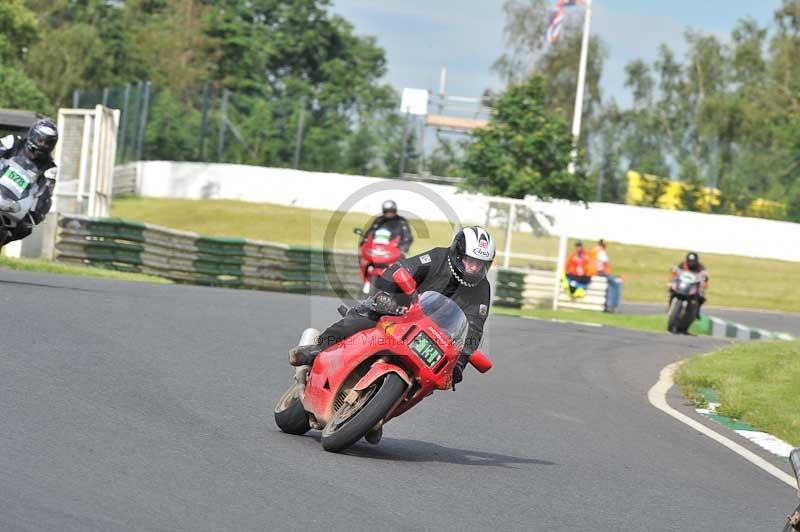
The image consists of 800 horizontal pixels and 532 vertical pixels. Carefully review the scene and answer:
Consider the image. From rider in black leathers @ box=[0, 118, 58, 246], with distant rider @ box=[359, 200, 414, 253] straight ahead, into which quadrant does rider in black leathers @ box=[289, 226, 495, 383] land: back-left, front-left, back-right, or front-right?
back-right

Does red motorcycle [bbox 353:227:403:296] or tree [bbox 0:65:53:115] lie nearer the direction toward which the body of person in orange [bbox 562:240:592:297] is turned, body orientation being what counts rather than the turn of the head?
the red motorcycle

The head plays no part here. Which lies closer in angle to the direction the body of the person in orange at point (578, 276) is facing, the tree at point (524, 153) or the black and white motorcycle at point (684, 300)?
the black and white motorcycle

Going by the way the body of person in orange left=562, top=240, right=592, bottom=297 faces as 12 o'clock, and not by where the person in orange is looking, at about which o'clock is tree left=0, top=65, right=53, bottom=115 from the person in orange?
The tree is roughly at 4 o'clock from the person in orange.

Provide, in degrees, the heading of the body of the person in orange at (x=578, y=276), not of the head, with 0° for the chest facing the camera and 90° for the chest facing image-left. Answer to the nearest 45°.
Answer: approximately 0°
